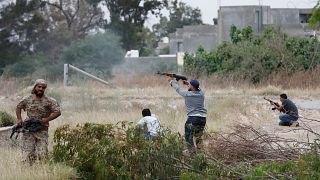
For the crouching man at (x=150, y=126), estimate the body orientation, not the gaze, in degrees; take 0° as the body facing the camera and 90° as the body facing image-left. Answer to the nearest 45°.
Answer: approximately 135°

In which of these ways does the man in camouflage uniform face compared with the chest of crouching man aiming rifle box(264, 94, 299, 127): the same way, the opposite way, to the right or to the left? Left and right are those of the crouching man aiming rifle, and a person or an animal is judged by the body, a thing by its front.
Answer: to the left

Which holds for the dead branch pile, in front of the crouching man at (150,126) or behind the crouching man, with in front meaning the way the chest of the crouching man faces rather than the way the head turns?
behind

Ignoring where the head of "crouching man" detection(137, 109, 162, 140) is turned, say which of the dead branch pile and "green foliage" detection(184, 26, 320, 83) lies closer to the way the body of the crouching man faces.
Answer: the green foliage

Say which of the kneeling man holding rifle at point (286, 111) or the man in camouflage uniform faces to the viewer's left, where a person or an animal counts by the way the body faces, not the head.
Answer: the kneeling man holding rifle

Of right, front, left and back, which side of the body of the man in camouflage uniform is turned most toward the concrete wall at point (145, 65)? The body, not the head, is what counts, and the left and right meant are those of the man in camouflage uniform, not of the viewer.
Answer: back

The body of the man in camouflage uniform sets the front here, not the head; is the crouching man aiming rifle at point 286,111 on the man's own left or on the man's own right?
on the man's own left

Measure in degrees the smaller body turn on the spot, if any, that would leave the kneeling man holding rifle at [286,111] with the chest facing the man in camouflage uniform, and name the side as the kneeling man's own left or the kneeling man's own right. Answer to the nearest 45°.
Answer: approximately 45° to the kneeling man's own left

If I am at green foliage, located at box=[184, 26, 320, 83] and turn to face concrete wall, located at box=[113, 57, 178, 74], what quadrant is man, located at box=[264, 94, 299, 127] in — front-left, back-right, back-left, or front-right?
back-left

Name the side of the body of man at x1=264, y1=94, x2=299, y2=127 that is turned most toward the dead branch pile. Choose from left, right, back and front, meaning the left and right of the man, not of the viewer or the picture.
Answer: left

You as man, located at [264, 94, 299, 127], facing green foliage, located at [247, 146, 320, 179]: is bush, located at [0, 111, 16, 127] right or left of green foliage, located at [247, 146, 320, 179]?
right

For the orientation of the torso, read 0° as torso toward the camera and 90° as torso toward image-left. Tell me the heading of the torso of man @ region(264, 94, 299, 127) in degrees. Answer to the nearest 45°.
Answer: approximately 90°

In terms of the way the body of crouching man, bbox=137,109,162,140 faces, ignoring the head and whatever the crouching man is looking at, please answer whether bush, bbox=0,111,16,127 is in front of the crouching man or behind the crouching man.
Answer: in front
